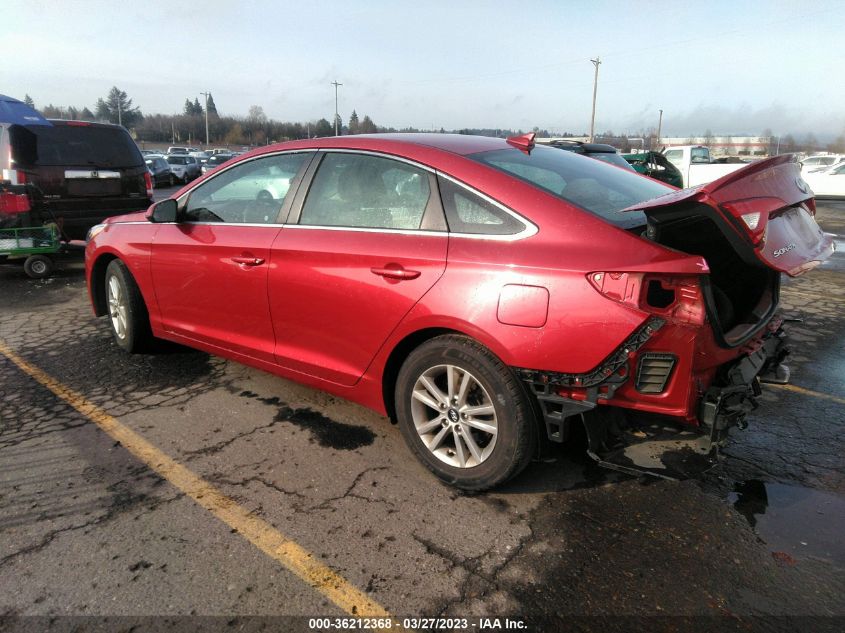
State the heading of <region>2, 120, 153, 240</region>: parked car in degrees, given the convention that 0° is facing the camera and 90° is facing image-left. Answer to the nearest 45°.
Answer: approximately 180°

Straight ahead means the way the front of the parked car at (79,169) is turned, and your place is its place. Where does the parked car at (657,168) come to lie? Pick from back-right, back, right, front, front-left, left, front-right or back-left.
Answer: right

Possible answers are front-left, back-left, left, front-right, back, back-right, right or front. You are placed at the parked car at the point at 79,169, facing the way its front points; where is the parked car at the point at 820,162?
right

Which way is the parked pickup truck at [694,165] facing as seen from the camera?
to the viewer's left

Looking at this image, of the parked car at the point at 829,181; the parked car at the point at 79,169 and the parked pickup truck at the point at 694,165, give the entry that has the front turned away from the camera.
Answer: the parked car at the point at 79,169

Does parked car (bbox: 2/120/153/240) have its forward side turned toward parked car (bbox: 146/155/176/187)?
yes

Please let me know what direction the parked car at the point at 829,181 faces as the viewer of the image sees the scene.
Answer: facing to the left of the viewer

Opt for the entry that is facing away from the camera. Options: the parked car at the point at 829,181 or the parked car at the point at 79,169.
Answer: the parked car at the point at 79,169

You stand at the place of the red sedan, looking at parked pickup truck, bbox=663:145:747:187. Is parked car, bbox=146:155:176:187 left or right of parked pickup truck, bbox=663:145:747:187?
left

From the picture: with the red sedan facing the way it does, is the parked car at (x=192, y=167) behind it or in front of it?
in front

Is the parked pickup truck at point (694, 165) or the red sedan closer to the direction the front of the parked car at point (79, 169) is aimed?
the parked pickup truck

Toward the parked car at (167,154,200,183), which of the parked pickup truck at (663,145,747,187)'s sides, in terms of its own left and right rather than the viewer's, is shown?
front

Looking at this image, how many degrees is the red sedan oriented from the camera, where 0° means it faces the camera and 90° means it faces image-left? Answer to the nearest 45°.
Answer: approximately 135°

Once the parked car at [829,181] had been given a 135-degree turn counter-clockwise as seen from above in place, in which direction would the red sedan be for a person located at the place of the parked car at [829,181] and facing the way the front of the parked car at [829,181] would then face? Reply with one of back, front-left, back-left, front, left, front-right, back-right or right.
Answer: front-right
